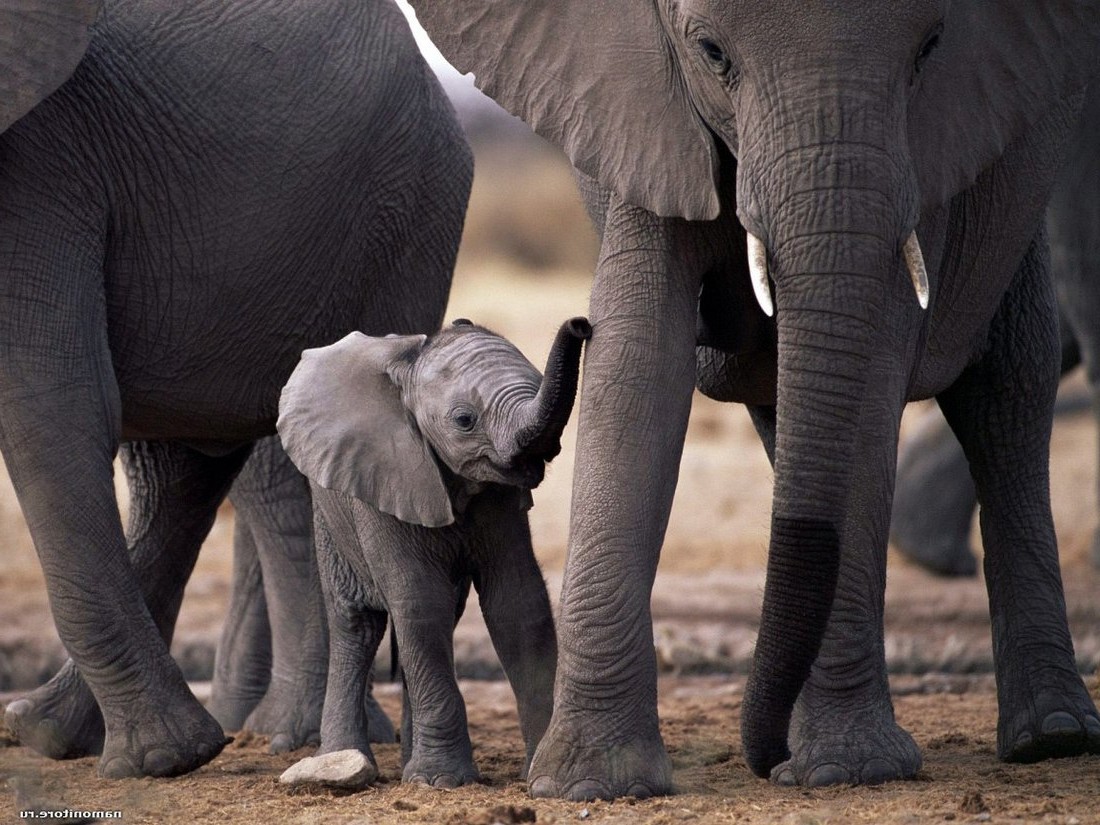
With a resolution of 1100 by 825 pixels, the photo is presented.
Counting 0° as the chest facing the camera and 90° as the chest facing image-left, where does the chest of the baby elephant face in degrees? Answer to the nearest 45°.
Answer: approximately 315°

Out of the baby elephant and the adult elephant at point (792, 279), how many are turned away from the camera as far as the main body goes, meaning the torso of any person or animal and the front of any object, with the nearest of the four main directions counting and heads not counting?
0

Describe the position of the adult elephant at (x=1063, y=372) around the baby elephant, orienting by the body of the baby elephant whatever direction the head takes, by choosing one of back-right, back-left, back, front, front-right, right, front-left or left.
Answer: left

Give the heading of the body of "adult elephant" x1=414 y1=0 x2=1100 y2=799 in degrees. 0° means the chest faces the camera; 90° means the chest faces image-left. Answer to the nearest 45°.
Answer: approximately 45°

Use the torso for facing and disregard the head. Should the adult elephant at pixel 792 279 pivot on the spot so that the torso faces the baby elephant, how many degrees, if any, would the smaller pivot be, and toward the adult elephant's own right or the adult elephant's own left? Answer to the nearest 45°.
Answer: approximately 45° to the adult elephant's own right

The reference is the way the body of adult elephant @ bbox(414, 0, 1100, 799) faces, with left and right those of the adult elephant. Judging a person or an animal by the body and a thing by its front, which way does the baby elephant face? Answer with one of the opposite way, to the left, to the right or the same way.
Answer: to the left
